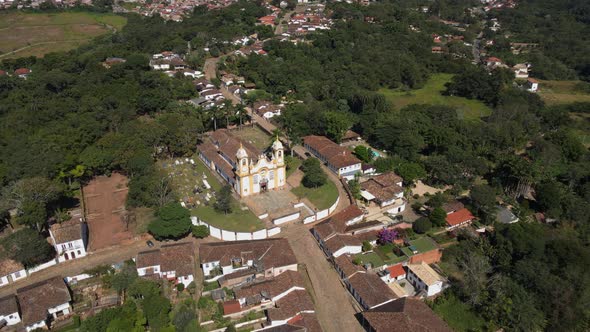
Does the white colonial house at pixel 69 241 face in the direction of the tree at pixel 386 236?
no

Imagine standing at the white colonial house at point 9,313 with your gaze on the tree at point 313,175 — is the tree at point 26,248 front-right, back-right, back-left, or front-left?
front-left

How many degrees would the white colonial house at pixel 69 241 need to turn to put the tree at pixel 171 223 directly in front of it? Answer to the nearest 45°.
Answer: approximately 90° to its left

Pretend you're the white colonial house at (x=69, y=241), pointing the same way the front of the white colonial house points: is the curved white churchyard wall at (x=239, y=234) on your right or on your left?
on your left

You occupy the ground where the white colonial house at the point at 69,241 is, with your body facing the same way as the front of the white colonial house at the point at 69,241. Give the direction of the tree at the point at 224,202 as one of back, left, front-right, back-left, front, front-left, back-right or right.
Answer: left

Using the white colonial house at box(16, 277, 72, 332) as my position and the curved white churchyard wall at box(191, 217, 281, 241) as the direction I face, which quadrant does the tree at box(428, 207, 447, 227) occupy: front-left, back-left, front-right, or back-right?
front-right

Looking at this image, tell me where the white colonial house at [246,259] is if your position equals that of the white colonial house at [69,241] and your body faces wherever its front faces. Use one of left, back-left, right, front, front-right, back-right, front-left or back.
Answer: front-left

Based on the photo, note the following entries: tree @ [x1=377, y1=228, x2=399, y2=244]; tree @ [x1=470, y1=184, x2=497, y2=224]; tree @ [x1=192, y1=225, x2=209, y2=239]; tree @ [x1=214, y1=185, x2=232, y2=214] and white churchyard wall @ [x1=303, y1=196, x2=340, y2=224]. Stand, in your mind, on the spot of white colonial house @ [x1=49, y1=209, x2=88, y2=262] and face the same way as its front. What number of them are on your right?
0

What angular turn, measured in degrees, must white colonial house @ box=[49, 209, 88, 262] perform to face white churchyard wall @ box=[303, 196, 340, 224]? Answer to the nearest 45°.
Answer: approximately 90° to its left

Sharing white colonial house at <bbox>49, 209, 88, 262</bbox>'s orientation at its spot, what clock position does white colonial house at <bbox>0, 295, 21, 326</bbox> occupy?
white colonial house at <bbox>0, 295, 21, 326</bbox> is roughly at 1 o'clock from white colonial house at <bbox>49, 209, 88, 262</bbox>.

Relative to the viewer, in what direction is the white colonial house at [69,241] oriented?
toward the camera

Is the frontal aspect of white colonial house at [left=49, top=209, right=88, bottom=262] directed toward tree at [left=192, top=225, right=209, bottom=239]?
no

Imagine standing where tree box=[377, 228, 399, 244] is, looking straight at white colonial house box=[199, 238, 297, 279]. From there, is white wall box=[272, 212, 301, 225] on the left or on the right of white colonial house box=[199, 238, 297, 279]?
right

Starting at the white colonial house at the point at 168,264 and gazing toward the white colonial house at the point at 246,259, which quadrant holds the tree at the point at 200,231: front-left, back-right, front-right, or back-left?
front-left

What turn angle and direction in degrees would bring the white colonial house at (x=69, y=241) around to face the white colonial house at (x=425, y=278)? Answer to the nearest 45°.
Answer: approximately 45° to its left

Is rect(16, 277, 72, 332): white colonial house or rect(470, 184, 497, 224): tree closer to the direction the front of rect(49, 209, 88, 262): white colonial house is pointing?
the white colonial house

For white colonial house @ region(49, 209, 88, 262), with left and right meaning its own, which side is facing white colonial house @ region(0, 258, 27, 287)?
right

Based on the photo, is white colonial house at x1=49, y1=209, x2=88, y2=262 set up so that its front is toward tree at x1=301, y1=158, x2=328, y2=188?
no
